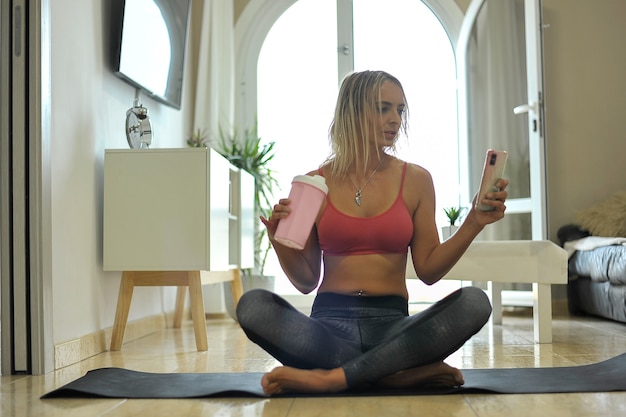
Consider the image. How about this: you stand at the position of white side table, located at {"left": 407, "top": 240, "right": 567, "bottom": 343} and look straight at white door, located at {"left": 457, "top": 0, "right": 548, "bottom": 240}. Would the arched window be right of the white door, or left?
left

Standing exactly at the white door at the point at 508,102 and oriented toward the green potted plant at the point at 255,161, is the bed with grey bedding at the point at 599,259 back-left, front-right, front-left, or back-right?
back-left

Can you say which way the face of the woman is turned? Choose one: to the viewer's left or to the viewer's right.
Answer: to the viewer's right

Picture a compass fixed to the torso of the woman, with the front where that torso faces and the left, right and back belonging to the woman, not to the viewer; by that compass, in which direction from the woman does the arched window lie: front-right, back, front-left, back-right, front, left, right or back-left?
back

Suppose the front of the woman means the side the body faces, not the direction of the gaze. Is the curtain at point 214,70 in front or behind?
behind

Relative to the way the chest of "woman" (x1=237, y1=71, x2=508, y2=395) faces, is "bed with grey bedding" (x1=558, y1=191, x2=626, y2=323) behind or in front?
behind

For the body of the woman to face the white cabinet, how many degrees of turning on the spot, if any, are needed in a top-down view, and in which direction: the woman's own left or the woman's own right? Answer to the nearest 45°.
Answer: approximately 135° to the woman's own right

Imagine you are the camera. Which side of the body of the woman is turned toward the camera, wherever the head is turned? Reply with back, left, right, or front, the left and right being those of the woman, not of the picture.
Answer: front
